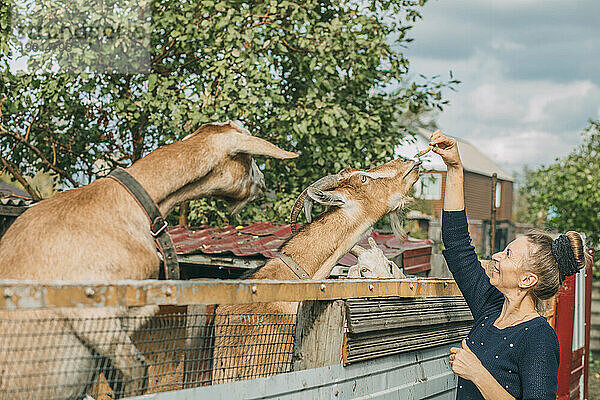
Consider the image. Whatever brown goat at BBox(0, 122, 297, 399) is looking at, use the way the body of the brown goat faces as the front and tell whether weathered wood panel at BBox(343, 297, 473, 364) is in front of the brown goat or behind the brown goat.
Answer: in front

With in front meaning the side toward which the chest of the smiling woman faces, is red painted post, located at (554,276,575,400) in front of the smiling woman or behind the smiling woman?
behind

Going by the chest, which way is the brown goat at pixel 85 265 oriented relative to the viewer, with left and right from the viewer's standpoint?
facing to the right of the viewer

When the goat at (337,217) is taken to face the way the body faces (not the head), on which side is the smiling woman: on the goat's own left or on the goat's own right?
on the goat's own right

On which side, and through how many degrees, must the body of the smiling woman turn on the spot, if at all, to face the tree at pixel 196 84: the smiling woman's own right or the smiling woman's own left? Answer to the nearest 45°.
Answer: approximately 90° to the smiling woman's own right

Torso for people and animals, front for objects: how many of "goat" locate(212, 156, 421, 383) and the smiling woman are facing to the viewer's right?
1

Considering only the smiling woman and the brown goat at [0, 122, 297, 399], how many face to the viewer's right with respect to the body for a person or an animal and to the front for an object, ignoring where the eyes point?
1

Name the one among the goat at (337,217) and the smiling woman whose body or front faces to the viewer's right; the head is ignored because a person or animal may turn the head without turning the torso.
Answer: the goat

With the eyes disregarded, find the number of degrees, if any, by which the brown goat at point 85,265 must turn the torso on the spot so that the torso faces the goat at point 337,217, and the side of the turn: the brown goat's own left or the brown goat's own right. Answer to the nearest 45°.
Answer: approximately 45° to the brown goat's own left

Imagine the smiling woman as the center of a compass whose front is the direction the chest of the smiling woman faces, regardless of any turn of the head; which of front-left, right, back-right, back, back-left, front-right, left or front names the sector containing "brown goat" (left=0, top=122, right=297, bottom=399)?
front

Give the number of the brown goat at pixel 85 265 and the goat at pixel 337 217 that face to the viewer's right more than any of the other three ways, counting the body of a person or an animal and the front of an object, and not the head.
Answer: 2

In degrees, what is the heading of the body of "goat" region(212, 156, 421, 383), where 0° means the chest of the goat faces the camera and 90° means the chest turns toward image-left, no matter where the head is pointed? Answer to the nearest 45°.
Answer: approximately 270°

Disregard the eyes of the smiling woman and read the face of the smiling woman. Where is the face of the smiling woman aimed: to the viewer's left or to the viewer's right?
to the viewer's left
